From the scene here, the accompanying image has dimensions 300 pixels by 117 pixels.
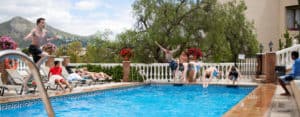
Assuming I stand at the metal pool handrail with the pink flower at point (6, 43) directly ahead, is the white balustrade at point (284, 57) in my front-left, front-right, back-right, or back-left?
front-right

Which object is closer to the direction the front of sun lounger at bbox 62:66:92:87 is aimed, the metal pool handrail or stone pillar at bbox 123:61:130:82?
the stone pillar

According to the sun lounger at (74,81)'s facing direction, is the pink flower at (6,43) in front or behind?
behind

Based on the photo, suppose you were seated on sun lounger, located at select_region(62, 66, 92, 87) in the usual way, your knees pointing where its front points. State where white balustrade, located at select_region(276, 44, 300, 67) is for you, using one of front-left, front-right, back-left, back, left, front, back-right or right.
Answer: front

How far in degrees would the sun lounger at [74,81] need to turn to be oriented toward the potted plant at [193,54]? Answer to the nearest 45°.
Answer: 0° — it already faces it

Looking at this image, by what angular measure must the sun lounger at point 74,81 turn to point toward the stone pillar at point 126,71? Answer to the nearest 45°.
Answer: approximately 45° to its left

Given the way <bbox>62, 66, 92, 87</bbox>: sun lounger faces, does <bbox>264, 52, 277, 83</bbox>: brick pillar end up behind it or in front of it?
in front

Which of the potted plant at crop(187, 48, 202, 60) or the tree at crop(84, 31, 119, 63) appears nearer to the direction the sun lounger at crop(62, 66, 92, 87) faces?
the potted plant

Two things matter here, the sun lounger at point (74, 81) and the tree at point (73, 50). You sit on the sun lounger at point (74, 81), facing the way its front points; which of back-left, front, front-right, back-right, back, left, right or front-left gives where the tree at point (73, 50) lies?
left

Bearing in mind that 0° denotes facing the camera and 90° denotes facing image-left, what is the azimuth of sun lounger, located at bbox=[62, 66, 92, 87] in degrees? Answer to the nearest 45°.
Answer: approximately 270°

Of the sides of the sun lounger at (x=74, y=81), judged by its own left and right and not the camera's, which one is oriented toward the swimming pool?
right

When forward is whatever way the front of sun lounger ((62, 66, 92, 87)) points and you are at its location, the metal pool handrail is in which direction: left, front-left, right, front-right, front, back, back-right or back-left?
right

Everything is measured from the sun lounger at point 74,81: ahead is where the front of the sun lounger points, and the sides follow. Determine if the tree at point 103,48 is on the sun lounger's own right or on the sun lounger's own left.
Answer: on the sun lounger's own left
